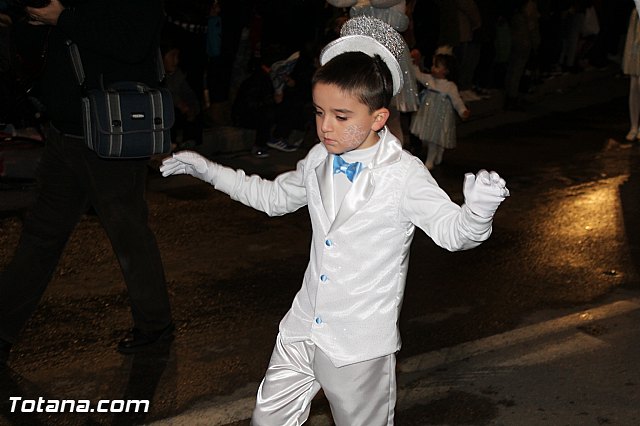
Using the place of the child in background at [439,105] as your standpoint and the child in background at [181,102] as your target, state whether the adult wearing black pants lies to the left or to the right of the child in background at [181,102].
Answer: left

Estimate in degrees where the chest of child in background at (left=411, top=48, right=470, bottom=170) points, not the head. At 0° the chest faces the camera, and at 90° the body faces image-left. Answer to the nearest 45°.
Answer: approximately 45°

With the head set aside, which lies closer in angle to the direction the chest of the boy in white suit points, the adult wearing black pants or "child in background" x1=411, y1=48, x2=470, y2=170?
the adult wearing black pants
